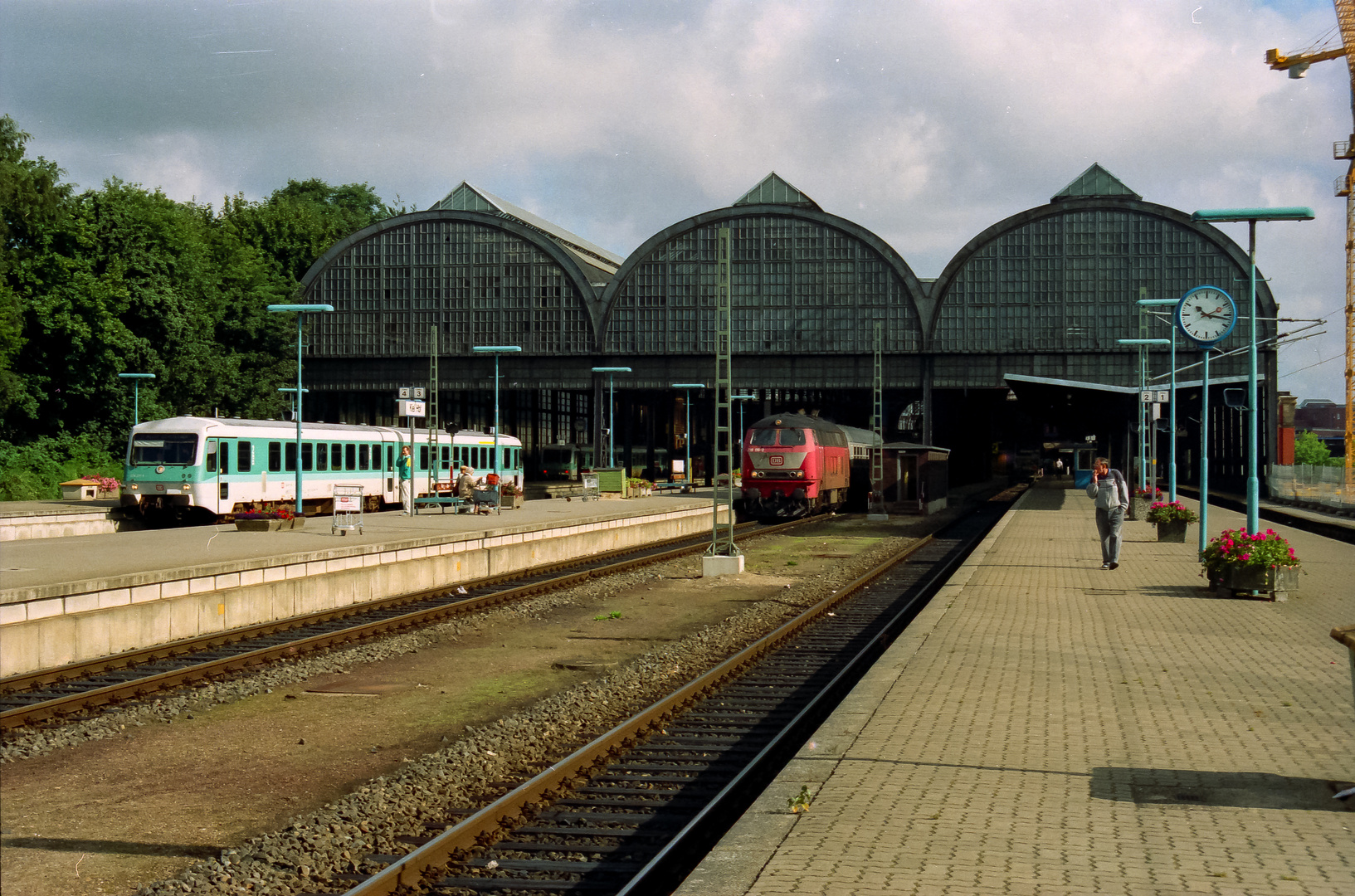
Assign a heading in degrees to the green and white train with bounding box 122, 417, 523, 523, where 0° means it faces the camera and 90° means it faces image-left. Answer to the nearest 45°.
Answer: approximately 45°

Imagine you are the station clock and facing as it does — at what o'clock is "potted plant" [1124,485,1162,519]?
The potted plant is roughly at 6 o'clock from the station clock.

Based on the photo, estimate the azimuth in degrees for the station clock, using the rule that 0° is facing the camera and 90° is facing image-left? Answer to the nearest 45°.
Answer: approximately 0°

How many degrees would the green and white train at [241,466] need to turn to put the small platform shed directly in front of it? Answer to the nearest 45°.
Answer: approximately 135° to its left

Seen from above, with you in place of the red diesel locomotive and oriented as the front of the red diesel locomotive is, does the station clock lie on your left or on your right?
on your left

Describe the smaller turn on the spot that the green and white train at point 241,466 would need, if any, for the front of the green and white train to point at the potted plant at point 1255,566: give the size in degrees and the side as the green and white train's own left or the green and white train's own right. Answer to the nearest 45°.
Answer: approximately 90° to the green and white train's own left

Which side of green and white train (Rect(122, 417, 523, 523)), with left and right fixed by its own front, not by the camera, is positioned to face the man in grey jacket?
left

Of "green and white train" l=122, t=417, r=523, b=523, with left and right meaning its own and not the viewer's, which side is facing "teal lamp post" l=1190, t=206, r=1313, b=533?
left
